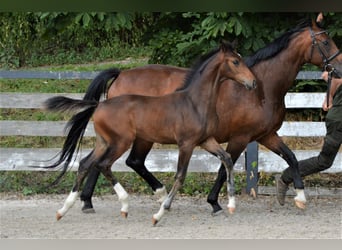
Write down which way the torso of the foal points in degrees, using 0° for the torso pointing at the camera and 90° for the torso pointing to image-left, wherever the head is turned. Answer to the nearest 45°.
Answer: approximately 270°

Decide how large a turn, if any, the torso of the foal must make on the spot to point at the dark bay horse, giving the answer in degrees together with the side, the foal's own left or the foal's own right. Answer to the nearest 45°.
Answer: approximately 45° to the foal's own left

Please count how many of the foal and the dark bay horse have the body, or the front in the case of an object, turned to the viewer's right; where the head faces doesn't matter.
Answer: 2

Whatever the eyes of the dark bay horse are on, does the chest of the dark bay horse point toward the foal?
no

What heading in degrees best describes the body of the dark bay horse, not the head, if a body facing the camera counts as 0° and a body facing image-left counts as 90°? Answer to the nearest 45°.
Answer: approximately 270°

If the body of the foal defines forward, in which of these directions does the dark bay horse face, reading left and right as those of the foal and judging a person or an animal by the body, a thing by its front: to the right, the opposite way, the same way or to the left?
the same way
